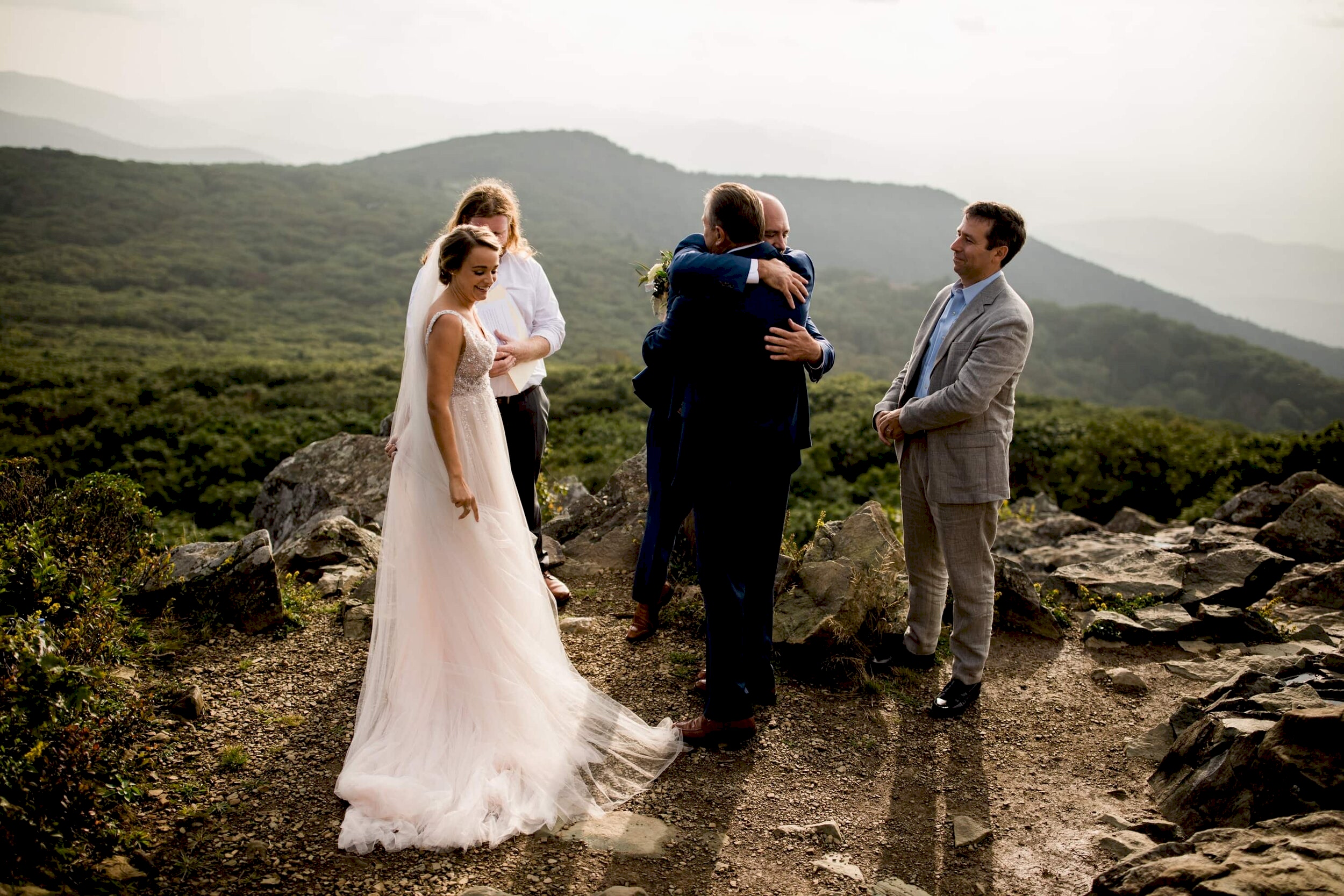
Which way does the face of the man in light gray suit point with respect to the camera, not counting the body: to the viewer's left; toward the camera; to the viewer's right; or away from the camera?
to the viewer's left

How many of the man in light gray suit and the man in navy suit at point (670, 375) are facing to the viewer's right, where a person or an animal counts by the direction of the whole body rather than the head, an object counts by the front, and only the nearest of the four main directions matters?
0

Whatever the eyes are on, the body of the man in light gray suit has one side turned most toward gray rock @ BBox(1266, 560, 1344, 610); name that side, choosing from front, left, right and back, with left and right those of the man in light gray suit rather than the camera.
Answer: back

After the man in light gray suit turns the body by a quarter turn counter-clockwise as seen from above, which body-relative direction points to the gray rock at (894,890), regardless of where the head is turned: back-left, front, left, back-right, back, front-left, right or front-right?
front-right

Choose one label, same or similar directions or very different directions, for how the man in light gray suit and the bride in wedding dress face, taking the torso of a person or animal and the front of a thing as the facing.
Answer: very different directions
